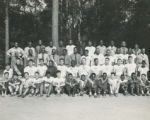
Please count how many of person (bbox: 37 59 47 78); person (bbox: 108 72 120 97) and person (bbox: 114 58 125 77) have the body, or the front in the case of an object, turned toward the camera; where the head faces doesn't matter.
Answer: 3

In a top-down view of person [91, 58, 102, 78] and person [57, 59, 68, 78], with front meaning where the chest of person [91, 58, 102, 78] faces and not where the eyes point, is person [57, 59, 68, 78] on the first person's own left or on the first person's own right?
on the first person's own right

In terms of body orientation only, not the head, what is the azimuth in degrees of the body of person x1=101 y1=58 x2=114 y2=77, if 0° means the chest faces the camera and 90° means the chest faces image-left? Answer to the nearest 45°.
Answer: approximately 0°

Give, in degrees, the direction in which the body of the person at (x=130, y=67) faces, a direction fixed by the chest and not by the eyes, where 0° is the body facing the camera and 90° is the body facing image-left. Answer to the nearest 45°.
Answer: approximately 0°

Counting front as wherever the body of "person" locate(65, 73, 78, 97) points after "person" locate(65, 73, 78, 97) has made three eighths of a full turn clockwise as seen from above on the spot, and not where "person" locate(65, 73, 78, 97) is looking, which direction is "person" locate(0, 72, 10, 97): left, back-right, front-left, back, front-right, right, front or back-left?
front-left

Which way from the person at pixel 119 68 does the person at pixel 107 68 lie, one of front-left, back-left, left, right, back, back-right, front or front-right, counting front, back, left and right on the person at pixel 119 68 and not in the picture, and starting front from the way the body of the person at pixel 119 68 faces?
right

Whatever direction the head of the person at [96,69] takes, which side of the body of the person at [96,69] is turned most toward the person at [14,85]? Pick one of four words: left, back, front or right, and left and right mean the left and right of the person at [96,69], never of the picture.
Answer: right
